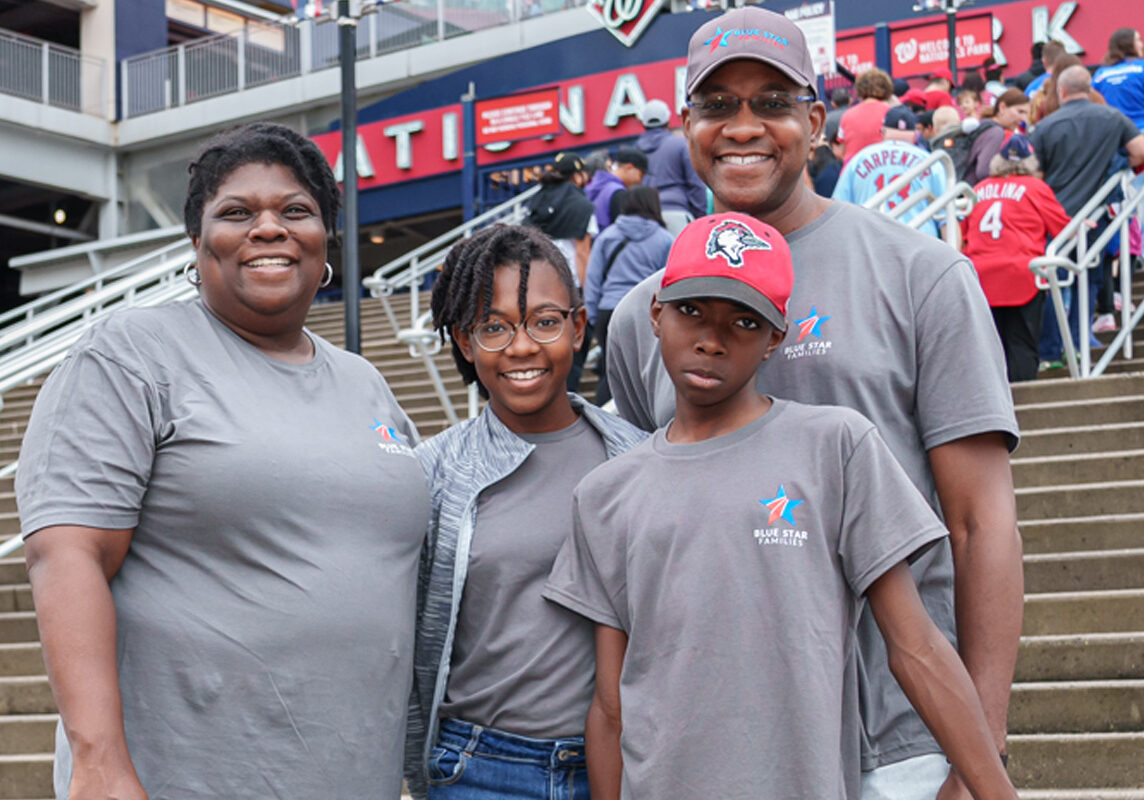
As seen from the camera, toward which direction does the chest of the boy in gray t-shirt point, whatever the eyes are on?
toward the camera

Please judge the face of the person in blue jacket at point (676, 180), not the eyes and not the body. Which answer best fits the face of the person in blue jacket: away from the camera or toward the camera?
away from the camera

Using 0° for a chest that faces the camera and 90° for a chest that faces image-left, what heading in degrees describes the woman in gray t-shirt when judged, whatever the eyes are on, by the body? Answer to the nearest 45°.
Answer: approximately 315°

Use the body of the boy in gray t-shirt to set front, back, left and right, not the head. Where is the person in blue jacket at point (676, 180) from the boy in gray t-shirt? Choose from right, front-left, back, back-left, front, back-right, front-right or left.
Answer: back

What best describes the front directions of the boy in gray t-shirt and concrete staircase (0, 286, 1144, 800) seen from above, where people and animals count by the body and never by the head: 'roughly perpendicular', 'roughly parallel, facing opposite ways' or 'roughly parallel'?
roughly parallel

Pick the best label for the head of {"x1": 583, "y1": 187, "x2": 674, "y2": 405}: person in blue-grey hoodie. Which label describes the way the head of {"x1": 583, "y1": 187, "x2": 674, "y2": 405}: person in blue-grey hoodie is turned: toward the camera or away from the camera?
away from the camera

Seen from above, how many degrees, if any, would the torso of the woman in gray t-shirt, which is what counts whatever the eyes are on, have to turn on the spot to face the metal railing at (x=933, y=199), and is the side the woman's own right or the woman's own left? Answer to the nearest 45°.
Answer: approximately 90° to the woman's own left

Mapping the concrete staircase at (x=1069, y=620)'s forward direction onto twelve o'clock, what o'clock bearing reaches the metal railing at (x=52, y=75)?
The metal railing is roughly at 5 o'clock from the concrete staircase.

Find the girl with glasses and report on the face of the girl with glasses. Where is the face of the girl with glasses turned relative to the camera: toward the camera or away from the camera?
toward the camera

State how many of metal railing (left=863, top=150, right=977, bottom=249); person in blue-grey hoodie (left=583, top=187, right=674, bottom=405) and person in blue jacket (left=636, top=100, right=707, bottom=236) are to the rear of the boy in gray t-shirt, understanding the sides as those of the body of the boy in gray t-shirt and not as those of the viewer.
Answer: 3

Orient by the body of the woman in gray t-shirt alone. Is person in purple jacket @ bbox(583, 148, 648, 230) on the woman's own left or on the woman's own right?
on the woman's own left
